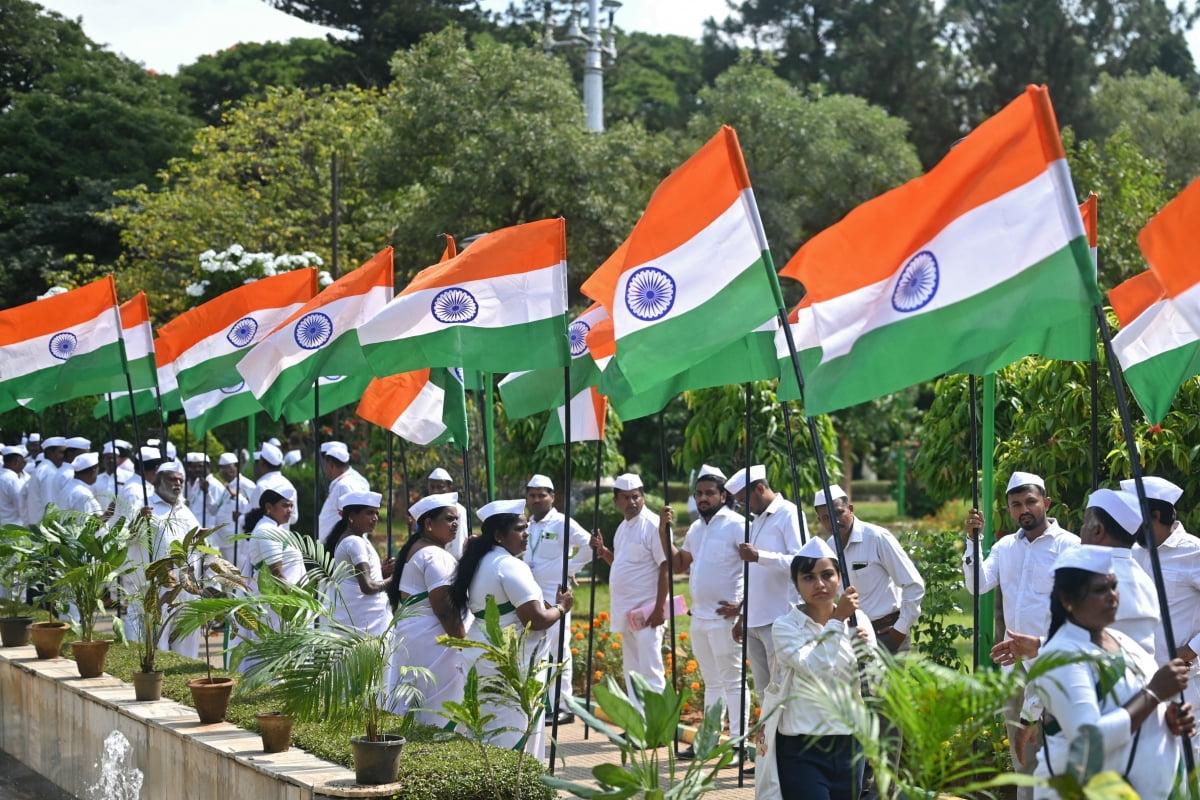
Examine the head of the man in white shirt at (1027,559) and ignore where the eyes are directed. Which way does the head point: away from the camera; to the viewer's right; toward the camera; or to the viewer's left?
toward the camera

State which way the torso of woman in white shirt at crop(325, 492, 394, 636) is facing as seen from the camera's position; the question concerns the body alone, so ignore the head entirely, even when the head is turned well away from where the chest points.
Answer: to the viewer's right

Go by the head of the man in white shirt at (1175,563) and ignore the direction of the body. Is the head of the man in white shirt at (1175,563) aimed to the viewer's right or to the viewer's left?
to the viewer's left

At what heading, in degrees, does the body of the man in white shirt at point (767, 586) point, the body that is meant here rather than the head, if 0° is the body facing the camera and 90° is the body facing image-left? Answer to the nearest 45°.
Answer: approximately 45°

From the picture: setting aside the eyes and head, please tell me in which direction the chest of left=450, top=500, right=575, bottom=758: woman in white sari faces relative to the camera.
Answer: to the viewer's right

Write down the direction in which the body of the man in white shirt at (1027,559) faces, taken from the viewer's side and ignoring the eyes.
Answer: toward the camera

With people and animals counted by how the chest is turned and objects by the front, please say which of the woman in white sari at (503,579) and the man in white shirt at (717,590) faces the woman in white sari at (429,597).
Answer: the man in white shirt

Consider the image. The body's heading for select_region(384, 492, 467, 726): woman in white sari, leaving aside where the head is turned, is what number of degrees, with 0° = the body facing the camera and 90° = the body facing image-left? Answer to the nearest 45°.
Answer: approximately 270°

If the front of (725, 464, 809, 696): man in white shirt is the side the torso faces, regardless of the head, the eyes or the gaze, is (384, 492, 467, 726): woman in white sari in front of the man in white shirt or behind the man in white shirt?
in front

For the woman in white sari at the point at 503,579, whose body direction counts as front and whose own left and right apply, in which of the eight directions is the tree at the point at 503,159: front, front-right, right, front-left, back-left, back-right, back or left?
left

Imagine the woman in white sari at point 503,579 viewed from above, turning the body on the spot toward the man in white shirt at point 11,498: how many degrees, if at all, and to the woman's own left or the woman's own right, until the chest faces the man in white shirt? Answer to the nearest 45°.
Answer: approximately 135° to the woman's own left

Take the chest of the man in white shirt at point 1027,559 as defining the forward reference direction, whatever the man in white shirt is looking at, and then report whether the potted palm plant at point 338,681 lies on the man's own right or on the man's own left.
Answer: on the man's own right

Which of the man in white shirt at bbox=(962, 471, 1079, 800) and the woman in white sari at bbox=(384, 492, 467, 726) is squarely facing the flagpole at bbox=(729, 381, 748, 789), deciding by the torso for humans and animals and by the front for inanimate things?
the woman in white sari

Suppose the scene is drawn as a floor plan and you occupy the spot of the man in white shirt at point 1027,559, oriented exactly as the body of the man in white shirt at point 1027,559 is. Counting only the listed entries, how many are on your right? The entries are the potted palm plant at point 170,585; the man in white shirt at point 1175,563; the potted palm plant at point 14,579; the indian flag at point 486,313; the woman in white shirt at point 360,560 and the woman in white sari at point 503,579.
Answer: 5

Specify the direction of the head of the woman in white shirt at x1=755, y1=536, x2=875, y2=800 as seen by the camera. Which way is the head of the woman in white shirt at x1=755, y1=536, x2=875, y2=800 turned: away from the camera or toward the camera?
toward the camera

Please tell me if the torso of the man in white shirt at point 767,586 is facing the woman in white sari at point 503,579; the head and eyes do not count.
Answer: yes
